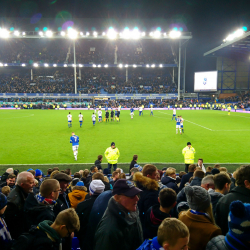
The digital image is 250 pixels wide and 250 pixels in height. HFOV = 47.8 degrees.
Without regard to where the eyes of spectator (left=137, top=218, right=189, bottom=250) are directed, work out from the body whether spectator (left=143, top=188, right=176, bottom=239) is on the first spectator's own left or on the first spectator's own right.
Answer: on the first spectator's own left

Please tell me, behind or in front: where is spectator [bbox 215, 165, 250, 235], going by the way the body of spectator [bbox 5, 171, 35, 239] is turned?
in front

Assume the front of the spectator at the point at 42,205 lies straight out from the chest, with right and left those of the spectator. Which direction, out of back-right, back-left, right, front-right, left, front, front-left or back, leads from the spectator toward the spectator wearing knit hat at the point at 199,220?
right

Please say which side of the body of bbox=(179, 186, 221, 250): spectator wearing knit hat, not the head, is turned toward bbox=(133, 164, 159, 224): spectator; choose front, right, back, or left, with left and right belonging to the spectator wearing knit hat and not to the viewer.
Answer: left

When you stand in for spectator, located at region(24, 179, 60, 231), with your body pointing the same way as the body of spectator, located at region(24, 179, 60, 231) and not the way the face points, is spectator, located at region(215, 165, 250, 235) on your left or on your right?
on your right

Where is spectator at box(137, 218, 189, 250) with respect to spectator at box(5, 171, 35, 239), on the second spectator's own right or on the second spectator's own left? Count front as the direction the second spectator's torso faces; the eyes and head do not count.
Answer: on the second spectator's own right

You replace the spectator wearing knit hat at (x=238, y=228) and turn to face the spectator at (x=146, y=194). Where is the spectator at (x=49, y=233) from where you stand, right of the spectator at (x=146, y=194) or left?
left

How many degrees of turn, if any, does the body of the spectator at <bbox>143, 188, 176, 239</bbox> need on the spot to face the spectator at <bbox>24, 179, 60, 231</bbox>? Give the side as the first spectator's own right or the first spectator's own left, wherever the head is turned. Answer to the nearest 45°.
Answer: approximately 135° to the first spectator's own left
